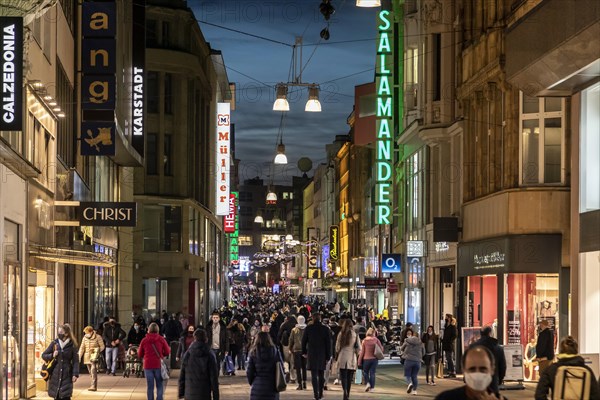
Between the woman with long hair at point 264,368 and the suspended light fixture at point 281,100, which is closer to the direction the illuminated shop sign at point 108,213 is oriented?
the woman with long hair

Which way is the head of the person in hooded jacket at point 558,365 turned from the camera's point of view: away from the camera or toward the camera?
away from the camera

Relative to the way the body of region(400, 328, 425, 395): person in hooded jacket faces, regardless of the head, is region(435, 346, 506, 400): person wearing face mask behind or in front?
behind

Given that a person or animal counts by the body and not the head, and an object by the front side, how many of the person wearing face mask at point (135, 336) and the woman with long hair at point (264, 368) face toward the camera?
1

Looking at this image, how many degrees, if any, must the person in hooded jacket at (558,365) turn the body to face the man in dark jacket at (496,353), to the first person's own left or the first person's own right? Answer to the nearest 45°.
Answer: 0° — they already face them

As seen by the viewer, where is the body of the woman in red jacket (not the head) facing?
away from the camera

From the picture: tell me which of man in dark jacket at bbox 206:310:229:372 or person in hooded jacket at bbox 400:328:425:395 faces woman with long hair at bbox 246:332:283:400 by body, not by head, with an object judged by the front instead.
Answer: the man in dark jacket

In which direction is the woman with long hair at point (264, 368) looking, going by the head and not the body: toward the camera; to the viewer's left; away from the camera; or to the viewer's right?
away from the camera

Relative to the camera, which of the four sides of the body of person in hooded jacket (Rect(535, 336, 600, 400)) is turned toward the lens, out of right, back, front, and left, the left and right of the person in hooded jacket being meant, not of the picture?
back
